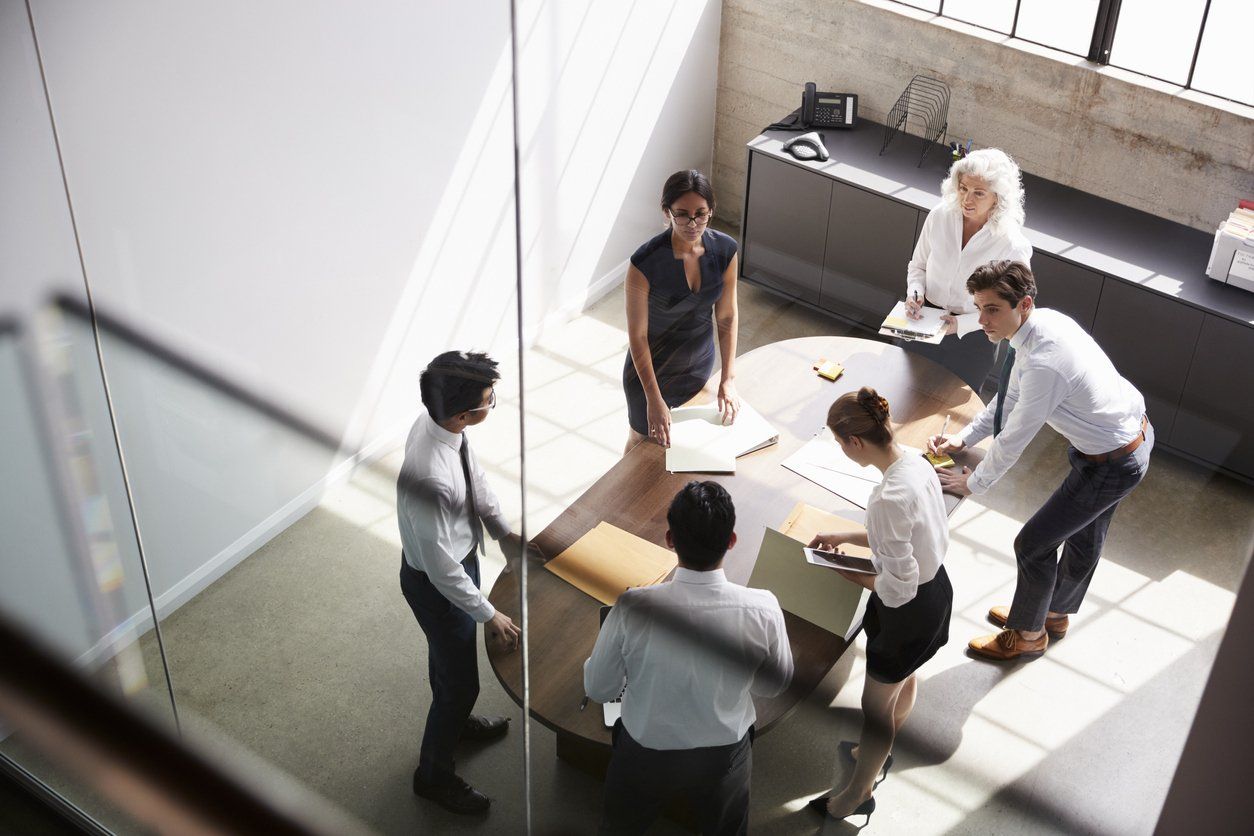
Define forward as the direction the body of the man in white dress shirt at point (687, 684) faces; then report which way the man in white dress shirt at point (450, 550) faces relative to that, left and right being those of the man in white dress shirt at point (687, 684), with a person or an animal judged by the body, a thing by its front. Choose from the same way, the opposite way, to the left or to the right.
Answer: to the right

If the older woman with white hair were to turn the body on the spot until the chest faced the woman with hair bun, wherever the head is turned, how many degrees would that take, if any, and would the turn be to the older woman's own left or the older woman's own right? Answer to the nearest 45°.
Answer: approximately 45° to the older woman's own left

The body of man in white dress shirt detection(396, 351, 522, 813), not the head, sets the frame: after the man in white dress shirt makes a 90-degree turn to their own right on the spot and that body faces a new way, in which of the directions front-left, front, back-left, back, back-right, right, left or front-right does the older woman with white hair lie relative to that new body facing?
back-left

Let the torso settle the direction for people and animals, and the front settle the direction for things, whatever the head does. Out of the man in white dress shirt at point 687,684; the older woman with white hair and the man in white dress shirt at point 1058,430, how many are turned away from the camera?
1

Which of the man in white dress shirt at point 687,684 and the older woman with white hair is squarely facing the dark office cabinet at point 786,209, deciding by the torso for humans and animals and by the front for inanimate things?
the man in white dress shirt

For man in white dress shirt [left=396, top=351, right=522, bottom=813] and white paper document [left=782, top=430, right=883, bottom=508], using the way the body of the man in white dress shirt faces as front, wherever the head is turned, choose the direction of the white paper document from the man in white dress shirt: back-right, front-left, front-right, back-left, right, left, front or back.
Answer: front-left

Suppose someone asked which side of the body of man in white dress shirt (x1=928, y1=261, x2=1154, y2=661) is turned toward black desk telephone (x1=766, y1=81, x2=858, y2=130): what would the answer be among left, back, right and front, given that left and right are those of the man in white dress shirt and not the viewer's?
right

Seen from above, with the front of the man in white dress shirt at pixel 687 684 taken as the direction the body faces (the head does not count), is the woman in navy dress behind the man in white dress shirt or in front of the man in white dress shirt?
in front

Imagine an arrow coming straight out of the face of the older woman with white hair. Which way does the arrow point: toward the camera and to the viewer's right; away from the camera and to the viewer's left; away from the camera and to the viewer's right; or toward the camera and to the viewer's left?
toward the camera and to the viewer's left

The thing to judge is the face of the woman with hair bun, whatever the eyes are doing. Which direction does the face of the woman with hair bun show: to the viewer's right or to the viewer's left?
to the viewer's left

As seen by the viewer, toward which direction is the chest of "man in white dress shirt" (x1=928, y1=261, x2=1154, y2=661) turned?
to the viewer's left

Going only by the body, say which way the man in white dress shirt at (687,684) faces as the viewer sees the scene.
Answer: away from the camera

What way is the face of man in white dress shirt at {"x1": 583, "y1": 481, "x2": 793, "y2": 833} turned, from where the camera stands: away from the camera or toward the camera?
away from the camera

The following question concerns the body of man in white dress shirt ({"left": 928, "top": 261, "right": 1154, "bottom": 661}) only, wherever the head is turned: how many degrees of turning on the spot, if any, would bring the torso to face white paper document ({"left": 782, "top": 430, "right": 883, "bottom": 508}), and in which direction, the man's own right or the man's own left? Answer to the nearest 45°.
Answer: approximately 45° to the man's own right

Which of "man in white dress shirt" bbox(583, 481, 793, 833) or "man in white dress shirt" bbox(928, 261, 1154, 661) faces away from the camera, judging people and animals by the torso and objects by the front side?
"man in white dress shirt" bbox(583, 481, 793, 833)

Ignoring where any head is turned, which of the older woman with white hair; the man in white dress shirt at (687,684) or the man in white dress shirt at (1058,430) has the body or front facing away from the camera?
the man in white dress shirt at (687,684)

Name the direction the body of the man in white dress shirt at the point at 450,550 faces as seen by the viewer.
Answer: to the viewer's right

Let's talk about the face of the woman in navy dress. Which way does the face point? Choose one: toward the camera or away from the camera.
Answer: toward the camera

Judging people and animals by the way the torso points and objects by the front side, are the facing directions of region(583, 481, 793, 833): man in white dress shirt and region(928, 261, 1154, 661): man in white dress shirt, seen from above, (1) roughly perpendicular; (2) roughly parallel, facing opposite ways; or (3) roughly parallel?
roughly perpendicular
